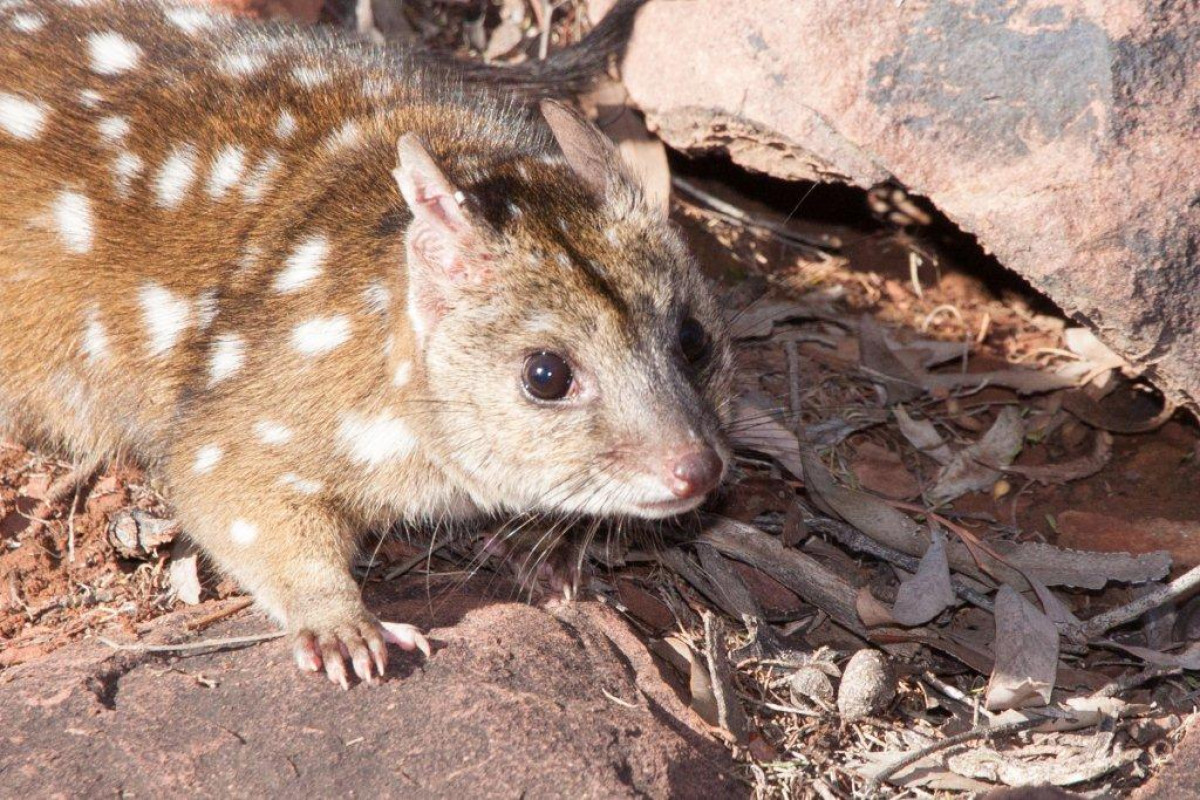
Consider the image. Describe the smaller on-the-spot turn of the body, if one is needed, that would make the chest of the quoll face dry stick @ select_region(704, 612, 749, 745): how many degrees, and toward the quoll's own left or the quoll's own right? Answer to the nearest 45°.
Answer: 0° — it already faces it

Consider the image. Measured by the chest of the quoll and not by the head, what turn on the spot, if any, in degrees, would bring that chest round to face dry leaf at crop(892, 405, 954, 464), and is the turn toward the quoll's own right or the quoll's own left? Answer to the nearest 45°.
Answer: approximately 45° to the quoll's own left

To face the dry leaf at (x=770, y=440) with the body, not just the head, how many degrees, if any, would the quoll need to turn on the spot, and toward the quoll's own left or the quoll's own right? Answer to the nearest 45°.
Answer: approximately 45° to the quoll's own left

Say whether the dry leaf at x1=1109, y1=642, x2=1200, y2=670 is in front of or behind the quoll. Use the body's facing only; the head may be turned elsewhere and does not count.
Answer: in front

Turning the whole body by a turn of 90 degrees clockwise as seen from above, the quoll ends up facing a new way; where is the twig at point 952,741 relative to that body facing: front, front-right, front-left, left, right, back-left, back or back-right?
left

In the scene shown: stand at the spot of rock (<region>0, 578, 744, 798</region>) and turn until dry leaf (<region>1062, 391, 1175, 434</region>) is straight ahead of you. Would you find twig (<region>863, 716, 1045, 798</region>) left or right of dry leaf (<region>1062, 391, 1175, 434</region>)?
right

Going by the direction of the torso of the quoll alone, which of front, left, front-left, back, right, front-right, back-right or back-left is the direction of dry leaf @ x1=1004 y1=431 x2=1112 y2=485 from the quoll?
front-left

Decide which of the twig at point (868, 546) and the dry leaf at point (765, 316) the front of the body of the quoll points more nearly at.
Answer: the twig

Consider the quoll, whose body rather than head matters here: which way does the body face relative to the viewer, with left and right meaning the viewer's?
facing the viewer and to the right of the viewer
